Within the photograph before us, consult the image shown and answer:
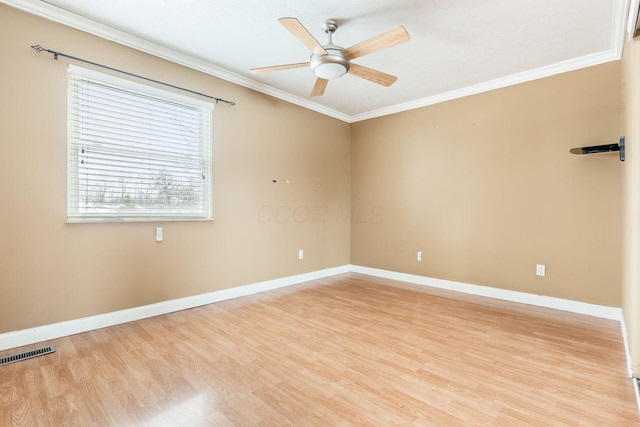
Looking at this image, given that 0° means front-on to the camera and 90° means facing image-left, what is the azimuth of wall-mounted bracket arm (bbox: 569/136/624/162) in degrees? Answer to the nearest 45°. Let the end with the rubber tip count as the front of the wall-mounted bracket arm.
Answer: approximately 90°

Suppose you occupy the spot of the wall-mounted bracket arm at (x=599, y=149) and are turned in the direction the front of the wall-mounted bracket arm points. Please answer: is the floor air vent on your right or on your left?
on your left

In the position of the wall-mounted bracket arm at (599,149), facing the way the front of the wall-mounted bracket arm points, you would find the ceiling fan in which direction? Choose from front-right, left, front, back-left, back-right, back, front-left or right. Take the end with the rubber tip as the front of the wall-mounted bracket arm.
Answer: front-left
